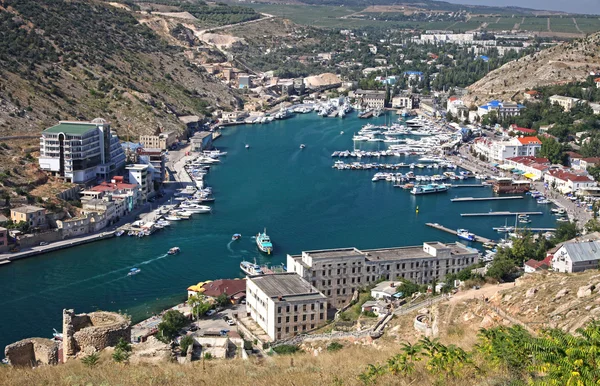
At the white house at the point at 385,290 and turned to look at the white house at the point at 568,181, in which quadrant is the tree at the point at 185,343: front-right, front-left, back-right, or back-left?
back-left

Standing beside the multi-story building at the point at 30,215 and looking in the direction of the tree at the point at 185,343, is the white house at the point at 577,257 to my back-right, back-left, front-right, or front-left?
front-left

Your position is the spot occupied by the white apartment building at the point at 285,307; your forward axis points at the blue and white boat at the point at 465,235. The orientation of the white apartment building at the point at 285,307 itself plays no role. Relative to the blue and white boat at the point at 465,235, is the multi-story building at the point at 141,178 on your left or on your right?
left

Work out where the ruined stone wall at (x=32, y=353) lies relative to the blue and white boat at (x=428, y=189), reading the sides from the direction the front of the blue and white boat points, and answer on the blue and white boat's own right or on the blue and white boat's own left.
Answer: on the blue and white boat's own left

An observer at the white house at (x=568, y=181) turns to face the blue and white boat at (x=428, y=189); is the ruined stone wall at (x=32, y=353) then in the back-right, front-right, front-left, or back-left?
front-left

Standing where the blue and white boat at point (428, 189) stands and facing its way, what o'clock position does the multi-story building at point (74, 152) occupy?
The multi-story building is roughly at 11 o'clock from the blue and white boat.

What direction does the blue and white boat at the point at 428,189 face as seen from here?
to the viewer's left

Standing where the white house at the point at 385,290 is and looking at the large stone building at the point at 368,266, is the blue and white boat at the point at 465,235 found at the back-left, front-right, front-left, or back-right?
front-right

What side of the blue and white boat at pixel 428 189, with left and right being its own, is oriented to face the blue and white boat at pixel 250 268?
left

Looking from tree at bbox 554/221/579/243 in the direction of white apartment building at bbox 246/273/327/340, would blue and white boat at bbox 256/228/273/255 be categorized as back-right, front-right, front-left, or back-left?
front-right

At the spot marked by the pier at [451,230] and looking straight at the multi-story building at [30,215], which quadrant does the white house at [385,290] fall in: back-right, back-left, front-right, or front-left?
front-left

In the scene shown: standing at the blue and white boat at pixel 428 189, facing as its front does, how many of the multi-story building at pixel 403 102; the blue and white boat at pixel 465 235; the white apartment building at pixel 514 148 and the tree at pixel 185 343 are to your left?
2

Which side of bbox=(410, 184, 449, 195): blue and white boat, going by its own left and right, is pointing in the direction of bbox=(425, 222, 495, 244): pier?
right

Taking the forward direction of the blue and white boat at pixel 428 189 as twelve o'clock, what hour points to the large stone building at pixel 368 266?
The large stone building is roughly at 9 o'clock from the blue and white boat.

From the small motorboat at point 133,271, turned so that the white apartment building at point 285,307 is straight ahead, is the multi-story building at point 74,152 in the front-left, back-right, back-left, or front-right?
back-left

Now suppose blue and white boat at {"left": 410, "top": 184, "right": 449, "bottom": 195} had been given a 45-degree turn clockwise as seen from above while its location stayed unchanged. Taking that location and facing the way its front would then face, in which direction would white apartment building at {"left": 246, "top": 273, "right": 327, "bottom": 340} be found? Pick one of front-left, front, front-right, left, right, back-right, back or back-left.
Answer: back-left

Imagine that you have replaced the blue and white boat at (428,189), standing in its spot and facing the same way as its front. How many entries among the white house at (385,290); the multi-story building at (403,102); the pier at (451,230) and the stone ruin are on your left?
3

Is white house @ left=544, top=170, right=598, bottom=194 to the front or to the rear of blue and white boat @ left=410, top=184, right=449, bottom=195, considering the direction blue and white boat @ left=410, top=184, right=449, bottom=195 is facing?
to the rear
